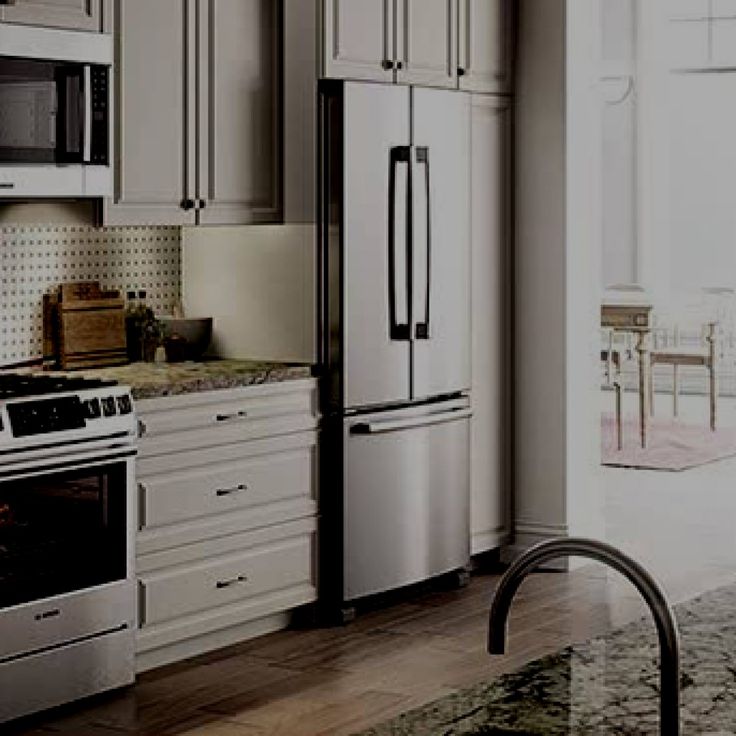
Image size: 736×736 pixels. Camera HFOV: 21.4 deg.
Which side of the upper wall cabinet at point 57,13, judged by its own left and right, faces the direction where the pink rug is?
left

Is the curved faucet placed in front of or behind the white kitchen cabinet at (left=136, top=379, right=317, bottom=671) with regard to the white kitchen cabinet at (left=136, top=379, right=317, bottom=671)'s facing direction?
in front

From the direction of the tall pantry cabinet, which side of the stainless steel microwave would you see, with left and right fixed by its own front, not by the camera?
left

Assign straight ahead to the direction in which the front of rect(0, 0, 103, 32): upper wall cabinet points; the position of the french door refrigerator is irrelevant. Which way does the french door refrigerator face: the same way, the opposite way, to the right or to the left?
the same way

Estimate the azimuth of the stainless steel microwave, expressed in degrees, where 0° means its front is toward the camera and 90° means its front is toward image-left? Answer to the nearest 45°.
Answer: approximately 315°

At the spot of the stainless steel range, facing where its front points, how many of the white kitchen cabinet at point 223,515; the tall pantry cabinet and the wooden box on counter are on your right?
0

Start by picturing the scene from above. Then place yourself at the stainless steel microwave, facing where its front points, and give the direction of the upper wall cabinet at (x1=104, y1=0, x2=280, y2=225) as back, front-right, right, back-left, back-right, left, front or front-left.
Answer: left

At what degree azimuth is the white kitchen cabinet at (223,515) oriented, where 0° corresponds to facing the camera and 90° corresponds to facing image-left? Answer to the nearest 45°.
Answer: approximately 315°

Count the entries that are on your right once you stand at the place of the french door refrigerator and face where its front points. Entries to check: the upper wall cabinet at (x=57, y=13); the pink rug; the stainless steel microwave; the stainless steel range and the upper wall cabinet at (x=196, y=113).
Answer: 4

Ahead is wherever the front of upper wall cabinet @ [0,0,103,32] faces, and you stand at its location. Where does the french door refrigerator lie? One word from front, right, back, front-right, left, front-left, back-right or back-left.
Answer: left

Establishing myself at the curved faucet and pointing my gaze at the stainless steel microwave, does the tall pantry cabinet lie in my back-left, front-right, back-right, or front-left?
front-right

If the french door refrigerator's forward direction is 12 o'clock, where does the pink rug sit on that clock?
The pink rug is roughly at 8 o'clock from the french door refrigerator.
